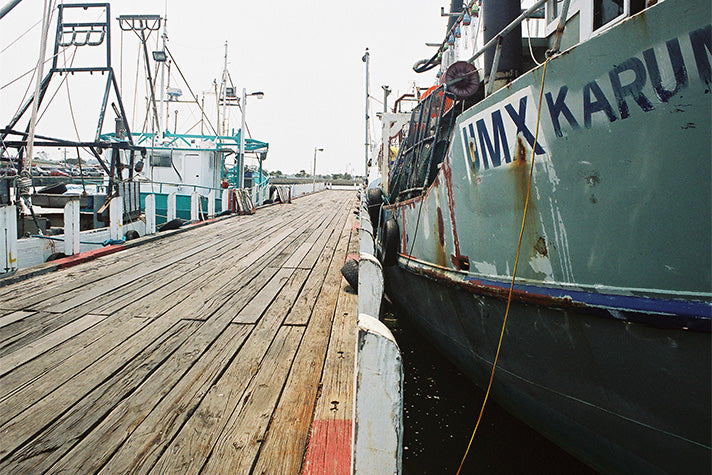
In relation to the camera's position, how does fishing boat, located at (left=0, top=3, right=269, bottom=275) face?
facing away from the viewer and to the right of the viewer

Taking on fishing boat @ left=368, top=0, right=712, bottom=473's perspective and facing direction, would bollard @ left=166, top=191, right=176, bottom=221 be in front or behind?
behind

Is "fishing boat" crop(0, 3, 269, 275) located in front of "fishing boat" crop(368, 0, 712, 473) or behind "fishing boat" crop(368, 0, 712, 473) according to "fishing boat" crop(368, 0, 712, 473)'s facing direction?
behind

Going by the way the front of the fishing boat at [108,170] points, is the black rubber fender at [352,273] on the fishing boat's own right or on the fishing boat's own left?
on the fishing boat's own right

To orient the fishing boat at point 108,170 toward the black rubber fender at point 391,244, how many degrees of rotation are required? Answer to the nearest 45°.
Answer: approximately 90° to its right

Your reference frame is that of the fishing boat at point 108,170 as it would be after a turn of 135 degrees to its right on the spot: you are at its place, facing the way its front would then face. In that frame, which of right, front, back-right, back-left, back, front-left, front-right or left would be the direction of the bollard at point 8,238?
front
